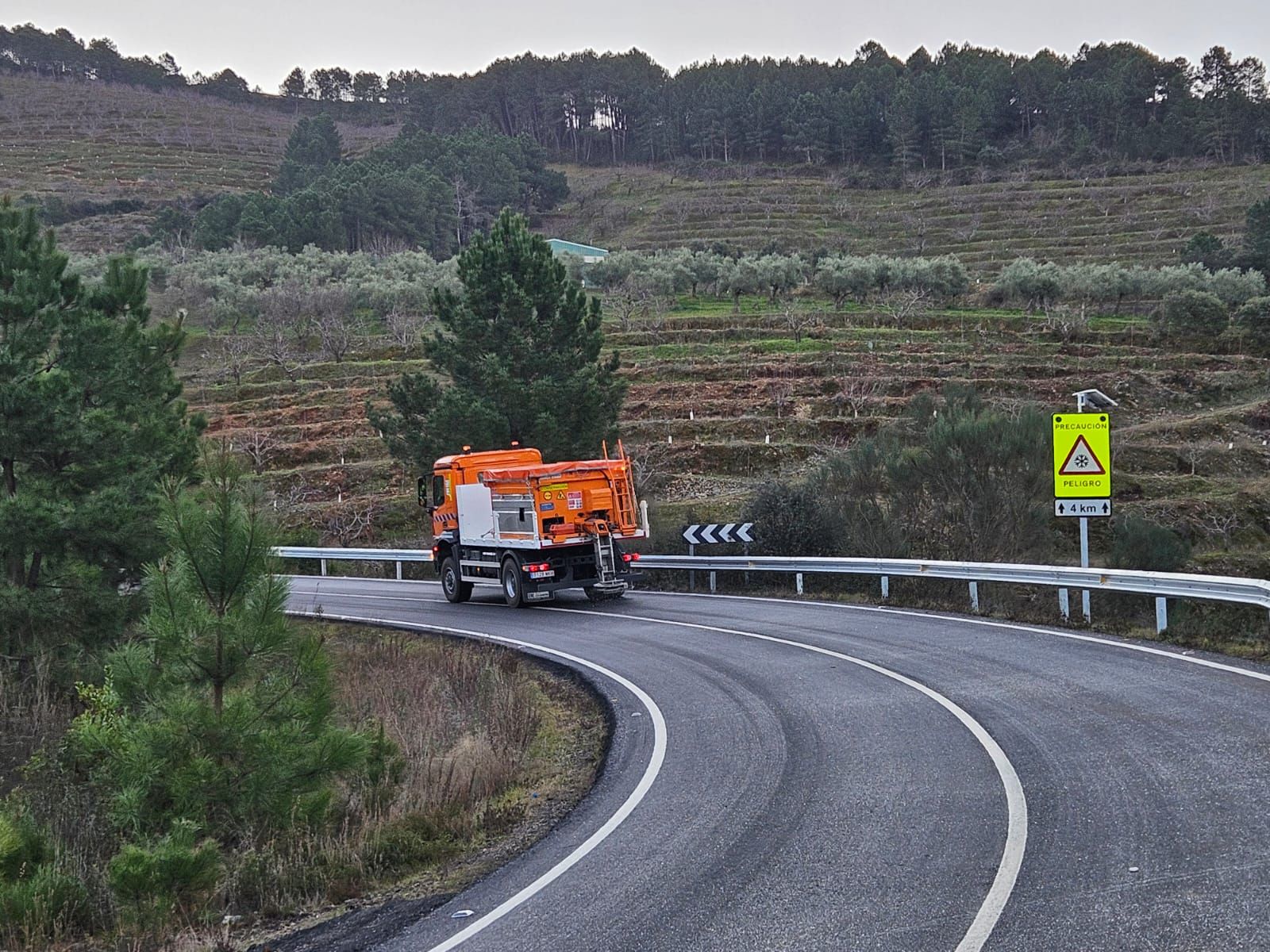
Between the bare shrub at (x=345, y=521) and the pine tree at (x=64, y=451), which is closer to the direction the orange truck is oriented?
the bare shrub

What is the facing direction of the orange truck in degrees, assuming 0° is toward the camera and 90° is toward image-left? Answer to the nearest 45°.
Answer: approximately 135°

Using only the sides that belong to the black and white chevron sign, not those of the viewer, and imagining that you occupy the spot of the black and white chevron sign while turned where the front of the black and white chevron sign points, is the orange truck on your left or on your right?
on your right

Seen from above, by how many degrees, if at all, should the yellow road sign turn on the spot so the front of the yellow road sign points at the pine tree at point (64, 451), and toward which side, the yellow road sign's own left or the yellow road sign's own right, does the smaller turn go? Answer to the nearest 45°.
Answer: approximately 90° to the yellow road sign's own right

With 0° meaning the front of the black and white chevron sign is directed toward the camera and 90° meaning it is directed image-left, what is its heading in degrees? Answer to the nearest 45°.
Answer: approximately 0°

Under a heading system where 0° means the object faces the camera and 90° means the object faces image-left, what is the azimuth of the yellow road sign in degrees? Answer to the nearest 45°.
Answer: approximately 0°

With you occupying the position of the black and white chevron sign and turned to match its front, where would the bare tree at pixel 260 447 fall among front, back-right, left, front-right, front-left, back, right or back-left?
back-right

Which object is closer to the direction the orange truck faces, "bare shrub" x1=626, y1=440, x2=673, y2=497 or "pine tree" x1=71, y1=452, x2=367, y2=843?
the bare shrub

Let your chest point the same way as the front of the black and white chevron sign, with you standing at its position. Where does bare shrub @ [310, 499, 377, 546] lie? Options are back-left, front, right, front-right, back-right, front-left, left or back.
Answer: back-right

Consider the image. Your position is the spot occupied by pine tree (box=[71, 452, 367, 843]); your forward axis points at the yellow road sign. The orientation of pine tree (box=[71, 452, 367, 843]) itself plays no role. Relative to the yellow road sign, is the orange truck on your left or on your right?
left
